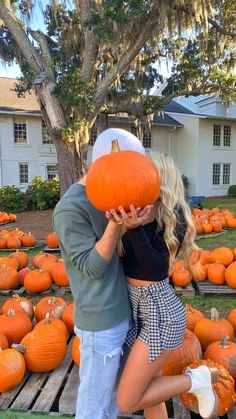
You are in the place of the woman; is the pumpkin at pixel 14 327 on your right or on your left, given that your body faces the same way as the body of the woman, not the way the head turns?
on your right

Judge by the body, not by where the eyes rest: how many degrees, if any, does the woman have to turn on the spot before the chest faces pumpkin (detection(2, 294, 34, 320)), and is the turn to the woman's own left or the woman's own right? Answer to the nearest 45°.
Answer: approximately 90° to the woman's own right

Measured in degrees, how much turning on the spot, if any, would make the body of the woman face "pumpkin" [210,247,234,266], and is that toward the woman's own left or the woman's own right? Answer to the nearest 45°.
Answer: approximately 135° to the woman's own right

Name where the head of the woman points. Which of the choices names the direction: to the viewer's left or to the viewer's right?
to the viewer's left

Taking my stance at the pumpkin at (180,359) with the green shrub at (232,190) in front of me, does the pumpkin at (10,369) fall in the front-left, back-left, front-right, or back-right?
back-left

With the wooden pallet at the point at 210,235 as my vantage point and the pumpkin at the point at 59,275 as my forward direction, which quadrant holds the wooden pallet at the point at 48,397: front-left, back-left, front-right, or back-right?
front-left

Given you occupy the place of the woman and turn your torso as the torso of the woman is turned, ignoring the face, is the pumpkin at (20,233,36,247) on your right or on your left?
on your right

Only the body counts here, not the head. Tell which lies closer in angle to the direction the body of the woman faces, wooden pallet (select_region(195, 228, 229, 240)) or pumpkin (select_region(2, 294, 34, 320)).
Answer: the pumpkin

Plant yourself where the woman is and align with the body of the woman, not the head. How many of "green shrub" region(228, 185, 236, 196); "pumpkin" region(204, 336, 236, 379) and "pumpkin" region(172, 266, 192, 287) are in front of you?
0

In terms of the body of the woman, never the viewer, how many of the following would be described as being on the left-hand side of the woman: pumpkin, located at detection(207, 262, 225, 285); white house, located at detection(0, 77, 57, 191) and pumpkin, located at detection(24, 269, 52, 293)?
0

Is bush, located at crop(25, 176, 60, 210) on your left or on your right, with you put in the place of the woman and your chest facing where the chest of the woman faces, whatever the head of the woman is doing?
on your right

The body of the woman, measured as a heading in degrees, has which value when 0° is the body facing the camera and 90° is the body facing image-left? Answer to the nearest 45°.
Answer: approximately 45°
